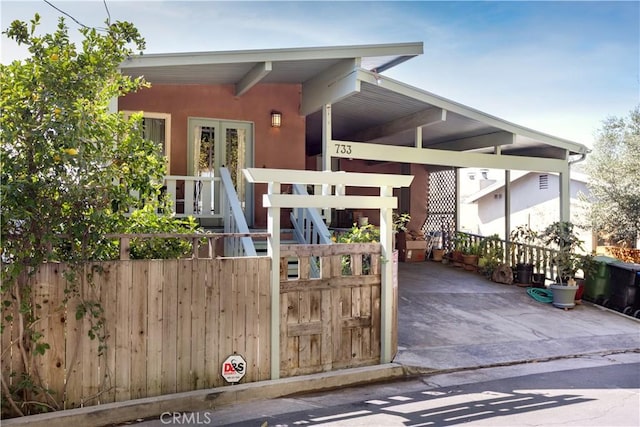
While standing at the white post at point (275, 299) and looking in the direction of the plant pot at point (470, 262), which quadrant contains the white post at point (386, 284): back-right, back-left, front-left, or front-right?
front-right

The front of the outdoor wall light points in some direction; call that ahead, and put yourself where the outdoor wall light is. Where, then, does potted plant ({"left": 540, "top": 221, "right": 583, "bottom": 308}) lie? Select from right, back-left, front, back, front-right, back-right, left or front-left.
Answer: left

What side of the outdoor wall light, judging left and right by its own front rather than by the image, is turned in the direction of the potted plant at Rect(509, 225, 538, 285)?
left

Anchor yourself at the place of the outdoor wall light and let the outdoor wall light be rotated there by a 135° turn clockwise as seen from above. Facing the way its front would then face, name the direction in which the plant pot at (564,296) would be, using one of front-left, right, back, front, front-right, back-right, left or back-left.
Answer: back-right

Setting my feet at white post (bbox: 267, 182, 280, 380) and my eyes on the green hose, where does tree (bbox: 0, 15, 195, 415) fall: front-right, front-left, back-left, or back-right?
back-left

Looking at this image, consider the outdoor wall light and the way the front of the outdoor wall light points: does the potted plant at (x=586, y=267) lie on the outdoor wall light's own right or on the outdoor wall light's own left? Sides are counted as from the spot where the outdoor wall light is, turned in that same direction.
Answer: on the outdoor wall light's own left

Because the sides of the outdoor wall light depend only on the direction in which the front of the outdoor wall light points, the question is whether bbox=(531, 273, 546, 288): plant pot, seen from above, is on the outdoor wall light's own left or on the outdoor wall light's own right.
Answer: on the outdoor wall light's own left

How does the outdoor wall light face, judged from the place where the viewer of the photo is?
facing the viewer

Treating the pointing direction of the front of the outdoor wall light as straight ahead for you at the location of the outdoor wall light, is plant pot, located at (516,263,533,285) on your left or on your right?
on your left

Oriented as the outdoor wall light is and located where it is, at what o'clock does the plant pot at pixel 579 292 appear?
The plant pot is roughly at 9 o'clock from the outdoor wall light.

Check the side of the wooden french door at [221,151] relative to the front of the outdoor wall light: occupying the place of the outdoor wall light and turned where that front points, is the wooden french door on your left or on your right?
on your right

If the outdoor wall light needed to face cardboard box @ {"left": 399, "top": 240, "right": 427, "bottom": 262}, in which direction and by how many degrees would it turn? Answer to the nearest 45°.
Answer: approximately 135° to its left

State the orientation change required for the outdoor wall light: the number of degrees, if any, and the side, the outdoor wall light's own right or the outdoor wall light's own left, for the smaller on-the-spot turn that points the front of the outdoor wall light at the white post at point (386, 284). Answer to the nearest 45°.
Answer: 0° — it already faces it

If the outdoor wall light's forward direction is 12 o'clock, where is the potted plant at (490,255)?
The potted plant is roughly at 8 o'clock from the outdoor wall light.

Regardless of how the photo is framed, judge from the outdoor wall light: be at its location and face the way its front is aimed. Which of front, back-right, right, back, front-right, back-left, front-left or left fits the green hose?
left

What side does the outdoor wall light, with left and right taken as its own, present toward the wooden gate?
front
